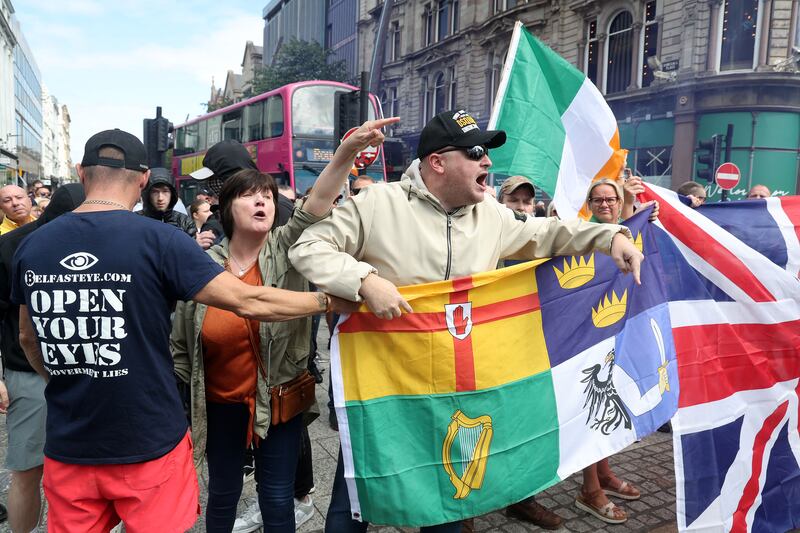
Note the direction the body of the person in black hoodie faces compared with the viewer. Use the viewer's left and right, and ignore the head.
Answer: facing the viewer

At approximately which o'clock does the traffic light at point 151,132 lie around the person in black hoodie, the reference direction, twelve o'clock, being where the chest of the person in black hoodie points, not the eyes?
The traffic light is roughly at 6 o'clock from the person in black hoodie.

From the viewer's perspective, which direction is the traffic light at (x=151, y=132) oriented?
away from the camera

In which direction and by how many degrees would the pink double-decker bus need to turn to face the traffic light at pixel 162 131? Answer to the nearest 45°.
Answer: approximately 90° to its right

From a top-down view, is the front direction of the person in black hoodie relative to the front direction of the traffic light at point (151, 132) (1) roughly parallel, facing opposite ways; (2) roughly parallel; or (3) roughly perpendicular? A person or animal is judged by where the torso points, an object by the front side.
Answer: roughly parallel, facing opposite ways

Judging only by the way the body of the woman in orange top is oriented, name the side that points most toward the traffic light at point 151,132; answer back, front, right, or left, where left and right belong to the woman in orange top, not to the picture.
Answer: back

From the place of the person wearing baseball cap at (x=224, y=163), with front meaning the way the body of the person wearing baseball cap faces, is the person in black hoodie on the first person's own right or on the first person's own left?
on the first person's own right

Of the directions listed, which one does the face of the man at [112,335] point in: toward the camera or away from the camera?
away from the camera
